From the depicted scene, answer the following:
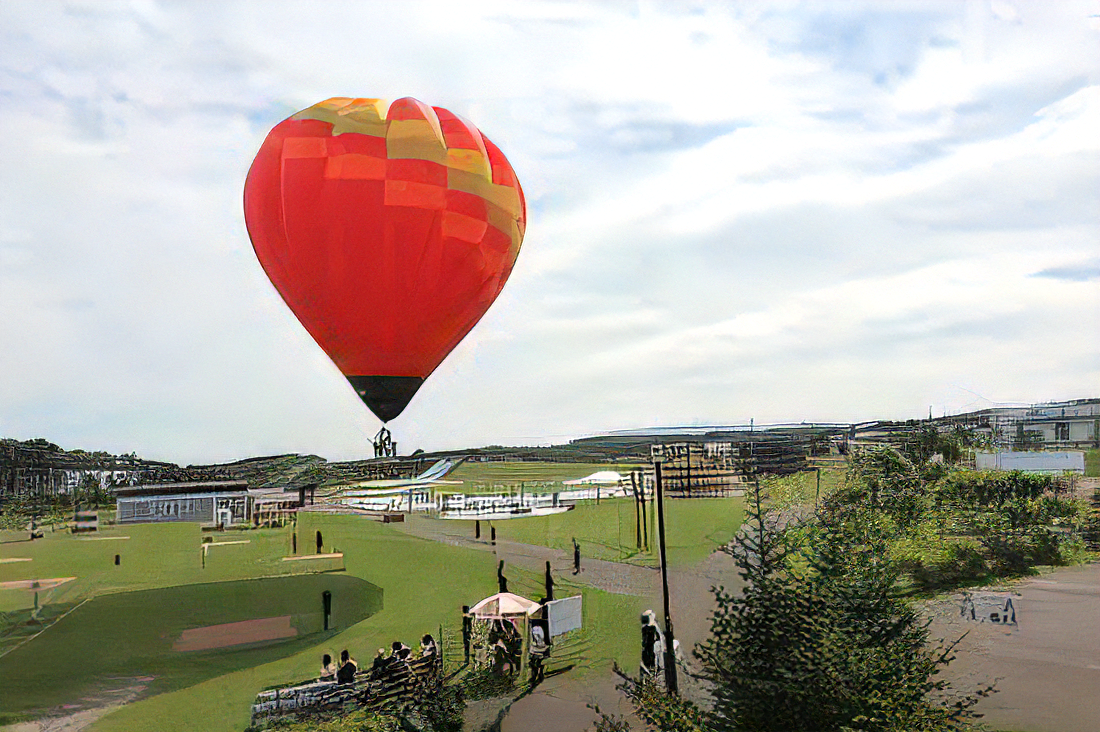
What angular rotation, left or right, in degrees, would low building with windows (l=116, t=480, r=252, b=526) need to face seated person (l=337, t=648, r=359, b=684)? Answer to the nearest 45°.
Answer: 0° — it already faces them

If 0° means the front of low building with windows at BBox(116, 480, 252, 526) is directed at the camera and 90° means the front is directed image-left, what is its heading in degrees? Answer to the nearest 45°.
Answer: approximately 0°

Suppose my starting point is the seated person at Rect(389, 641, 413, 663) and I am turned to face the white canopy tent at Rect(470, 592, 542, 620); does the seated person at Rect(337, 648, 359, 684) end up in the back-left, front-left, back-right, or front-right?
back-left

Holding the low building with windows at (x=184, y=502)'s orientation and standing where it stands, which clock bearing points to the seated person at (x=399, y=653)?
The seated person is roughly at 12 o'clock from the low building with windows.

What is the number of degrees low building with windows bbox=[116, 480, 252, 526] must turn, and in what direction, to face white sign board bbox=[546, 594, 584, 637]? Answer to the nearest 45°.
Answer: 0° — it already faces it
